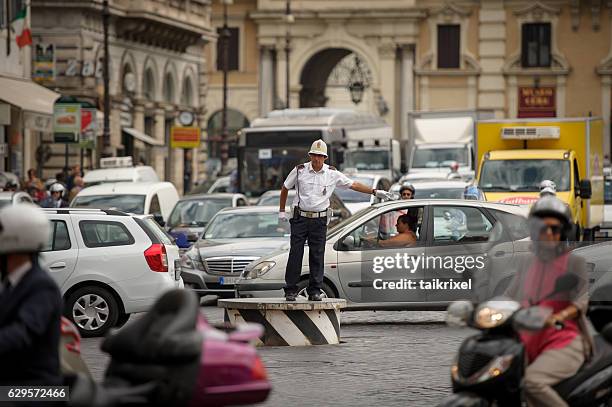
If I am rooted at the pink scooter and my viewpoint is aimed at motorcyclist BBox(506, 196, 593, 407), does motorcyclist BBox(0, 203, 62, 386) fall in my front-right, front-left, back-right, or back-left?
back-left

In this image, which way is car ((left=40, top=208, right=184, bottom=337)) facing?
to the viewer's left

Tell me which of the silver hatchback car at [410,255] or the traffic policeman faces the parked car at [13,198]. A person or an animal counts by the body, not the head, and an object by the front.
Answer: the silver hatchback car

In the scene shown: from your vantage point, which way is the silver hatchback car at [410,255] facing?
to the viewer's left

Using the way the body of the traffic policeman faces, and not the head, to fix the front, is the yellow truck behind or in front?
behind
